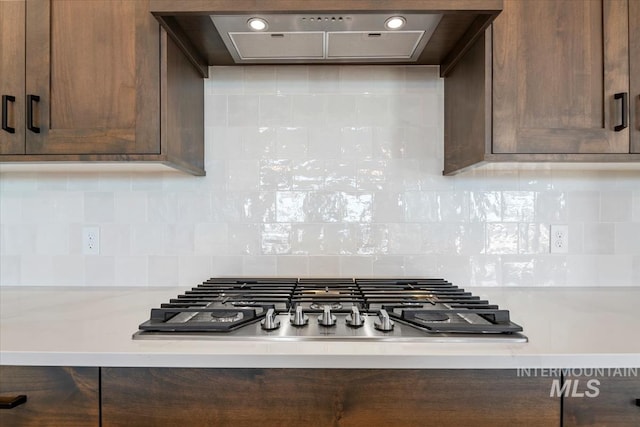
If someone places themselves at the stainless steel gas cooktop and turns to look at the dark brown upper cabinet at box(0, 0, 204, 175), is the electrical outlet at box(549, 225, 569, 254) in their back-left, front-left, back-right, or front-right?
back-right

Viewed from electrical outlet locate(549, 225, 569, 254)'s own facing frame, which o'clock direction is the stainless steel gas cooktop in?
The stainless steel gas cooktop is roughly at 1 o'clock from the electrical outlet.

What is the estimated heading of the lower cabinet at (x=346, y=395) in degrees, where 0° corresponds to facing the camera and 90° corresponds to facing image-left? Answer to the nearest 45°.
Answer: approximately 0°

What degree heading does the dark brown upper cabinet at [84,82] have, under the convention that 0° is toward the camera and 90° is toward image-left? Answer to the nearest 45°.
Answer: approximately 0°

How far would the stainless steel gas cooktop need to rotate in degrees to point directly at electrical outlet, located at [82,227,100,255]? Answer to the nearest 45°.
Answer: approximately 135° to its right
